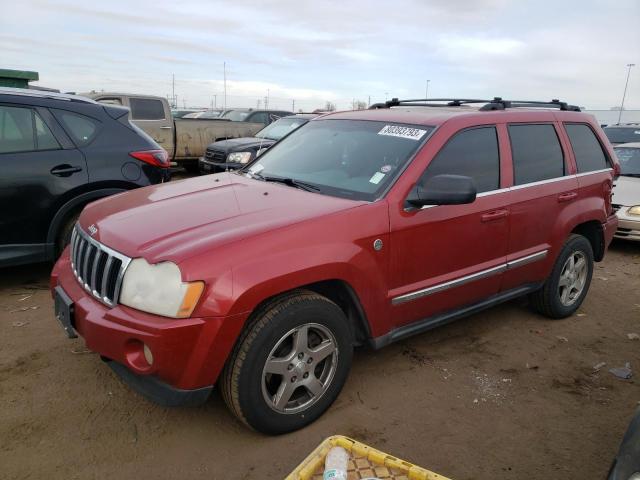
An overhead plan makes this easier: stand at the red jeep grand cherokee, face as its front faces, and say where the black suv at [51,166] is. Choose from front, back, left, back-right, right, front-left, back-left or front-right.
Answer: right

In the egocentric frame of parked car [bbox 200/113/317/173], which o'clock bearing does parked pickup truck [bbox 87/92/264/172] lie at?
parked pickup truck [bbox 87/92/264/172] is roughly at 3 o'clock from parked car [bbox 200/113/317/173].

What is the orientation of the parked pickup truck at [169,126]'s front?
to the viewer's left

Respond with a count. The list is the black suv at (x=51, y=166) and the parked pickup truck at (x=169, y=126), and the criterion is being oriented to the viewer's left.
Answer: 2

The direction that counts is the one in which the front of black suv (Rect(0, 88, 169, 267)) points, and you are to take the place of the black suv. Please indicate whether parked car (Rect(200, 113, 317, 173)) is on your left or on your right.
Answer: on your right

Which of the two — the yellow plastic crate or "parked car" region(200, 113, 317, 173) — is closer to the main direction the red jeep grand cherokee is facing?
the yellow plastic crate

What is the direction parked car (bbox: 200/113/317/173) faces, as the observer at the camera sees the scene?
facing the viewer and to the left of the viewer

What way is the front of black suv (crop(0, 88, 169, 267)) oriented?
to the viewer's left

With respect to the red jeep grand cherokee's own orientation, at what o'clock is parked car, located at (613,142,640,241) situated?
The parked car is roughly at 6 o'clock from the red jeep grand cherokee.

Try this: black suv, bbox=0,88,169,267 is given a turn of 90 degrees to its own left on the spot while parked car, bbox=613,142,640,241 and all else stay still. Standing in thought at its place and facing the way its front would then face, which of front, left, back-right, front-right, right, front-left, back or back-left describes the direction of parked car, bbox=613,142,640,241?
left

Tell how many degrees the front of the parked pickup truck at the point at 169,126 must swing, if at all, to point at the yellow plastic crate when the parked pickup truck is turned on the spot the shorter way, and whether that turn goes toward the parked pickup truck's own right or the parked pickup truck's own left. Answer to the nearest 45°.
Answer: approximately 90° to the parked pickup truck's own left

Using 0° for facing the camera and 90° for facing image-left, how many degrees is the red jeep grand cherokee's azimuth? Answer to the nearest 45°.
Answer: approximately 45°

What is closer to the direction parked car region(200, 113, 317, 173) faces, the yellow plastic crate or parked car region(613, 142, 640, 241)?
the yellow plastic crate

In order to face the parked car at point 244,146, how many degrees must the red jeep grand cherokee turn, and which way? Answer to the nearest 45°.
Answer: approximately 135° to its right

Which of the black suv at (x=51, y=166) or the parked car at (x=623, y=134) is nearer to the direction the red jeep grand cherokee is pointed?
the black suv

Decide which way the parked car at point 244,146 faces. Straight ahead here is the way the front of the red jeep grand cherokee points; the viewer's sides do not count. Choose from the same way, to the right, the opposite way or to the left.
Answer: the same way

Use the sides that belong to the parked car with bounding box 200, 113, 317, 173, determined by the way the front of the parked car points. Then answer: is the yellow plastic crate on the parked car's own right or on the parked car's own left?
on the parked car's own left
